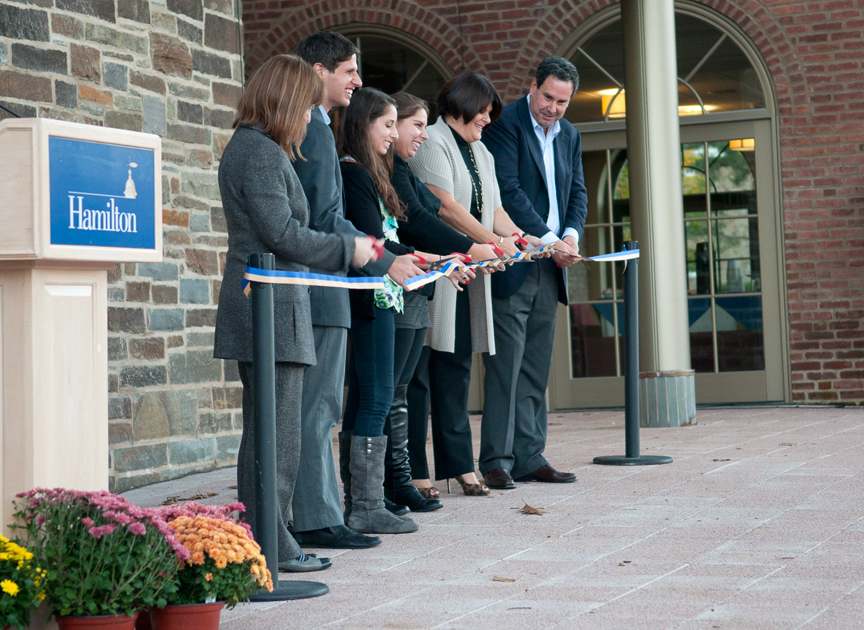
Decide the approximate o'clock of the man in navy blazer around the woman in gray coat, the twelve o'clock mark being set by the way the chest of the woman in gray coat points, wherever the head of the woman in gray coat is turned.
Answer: The man in navy blazer is roughly at 10 o'clock from the woman in gray coat.

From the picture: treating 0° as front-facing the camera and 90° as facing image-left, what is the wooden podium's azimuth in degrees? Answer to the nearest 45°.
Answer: approximately 315°

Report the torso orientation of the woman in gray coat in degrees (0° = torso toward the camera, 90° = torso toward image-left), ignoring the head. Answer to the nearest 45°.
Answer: approximately 270°

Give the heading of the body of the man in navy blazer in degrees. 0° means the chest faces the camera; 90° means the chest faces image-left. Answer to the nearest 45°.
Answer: approximately 315°

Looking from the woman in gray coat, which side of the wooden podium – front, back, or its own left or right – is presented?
left

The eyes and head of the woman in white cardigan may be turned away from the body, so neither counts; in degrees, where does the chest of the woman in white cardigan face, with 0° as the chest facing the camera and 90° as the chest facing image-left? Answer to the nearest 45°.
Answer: approximately 315°

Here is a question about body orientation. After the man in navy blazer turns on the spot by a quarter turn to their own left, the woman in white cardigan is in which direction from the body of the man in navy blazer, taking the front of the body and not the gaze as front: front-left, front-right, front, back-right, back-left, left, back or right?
back

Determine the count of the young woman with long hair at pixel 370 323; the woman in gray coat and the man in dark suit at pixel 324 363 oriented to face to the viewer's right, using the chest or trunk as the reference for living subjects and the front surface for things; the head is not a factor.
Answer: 3

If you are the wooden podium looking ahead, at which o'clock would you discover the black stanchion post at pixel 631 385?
The black stanchion post is roughly at 9 o'clock from the wooden podium.

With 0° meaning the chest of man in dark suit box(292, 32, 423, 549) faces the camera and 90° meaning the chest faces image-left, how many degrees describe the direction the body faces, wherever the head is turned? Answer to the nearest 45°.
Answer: approximately 270°

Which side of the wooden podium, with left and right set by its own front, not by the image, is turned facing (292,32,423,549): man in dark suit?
left

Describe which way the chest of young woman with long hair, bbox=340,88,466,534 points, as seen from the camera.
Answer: to the viewer's right

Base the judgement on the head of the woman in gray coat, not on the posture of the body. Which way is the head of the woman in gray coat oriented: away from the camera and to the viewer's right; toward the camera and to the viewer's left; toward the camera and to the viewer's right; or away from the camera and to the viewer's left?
away from the camera and to the viewer's right
